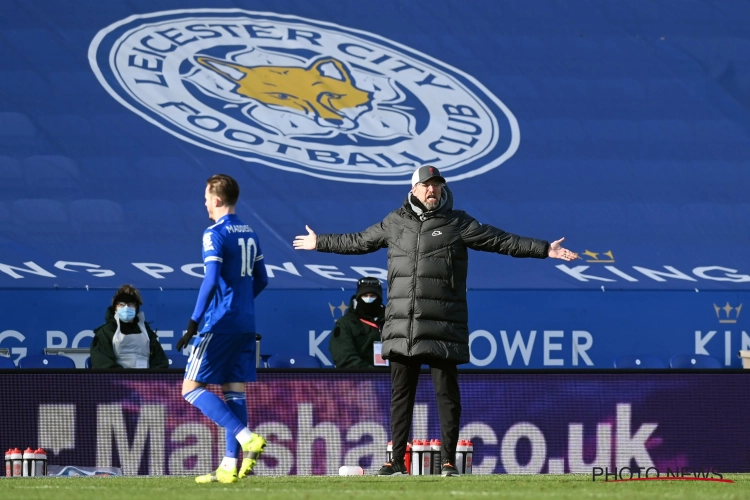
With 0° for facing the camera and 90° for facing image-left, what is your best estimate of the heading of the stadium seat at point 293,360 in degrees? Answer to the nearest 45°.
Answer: approximately 0°

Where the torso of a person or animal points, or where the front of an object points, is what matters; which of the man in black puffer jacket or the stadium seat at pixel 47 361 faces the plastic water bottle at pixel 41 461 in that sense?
the stadium seat

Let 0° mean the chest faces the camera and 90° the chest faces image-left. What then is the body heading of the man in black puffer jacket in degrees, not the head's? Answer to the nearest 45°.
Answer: approximately 0°

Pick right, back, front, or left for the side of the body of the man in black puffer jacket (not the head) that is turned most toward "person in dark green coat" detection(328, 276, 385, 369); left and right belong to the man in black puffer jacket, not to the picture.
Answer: back

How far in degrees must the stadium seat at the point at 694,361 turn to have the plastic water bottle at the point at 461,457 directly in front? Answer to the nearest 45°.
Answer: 0° — it already faces it
